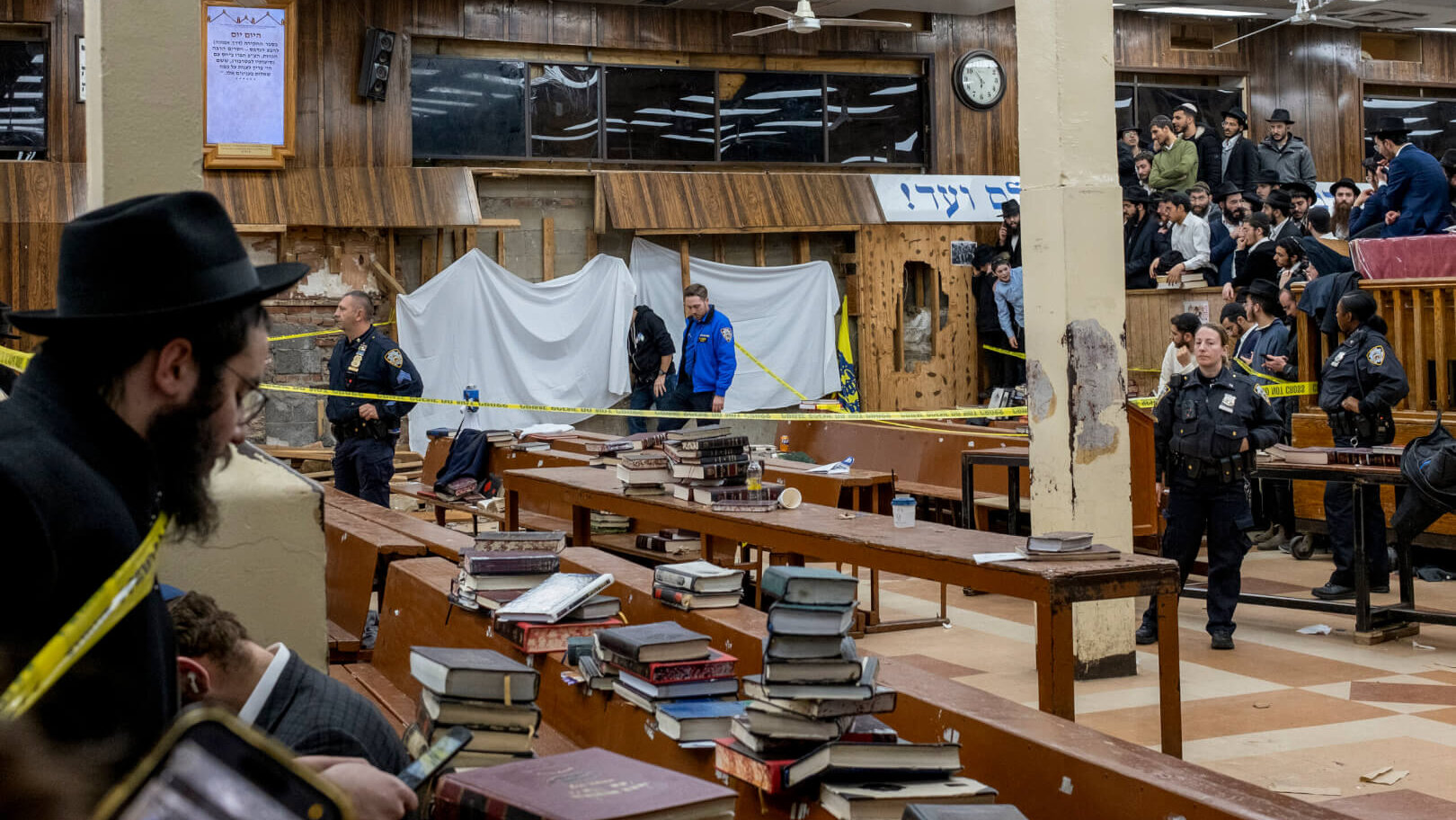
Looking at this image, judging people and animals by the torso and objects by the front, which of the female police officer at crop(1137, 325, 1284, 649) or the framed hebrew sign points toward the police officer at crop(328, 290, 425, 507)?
the framed hebrew sign

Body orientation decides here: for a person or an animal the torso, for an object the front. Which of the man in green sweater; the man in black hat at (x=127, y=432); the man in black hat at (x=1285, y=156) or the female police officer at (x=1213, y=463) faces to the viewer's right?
the man in black hat at (x=127, y=432)

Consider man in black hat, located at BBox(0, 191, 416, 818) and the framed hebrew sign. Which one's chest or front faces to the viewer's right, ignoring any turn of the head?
the man in black hat
